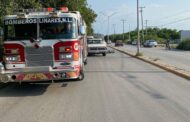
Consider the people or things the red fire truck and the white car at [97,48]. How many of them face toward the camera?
2

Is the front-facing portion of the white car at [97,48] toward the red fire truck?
yes

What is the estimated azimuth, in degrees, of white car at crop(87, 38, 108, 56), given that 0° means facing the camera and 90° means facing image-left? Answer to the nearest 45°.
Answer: approximately 0°

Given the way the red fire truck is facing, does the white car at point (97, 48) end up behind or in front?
behind

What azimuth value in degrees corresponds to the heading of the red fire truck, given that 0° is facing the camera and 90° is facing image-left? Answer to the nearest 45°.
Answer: approximately 0°
